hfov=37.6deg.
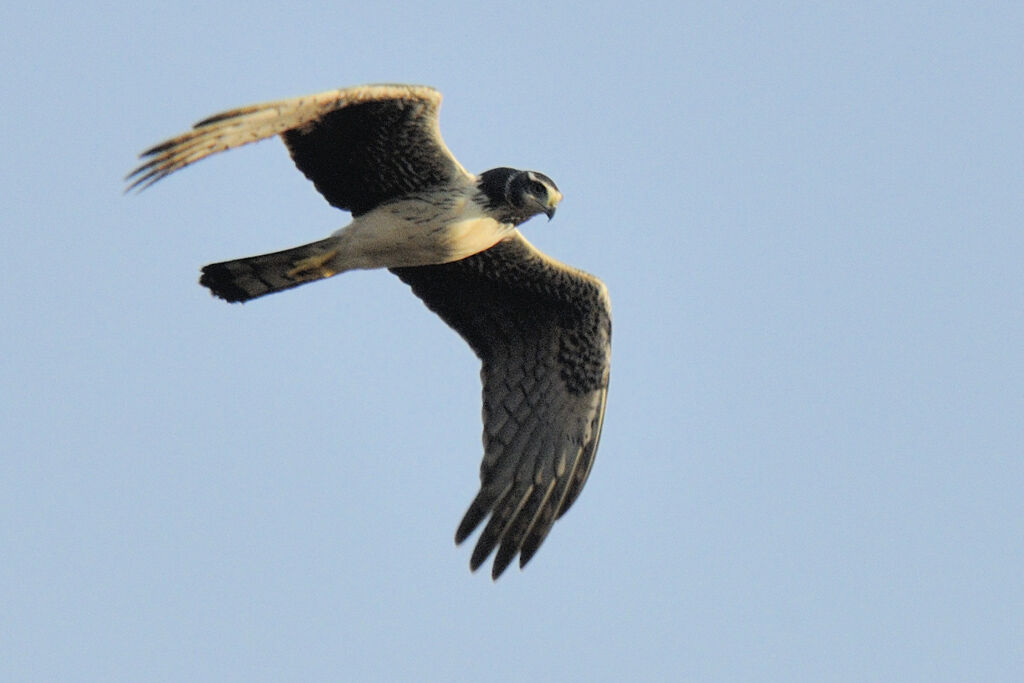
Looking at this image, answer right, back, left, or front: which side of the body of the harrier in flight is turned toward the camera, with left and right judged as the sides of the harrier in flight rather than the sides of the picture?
right
